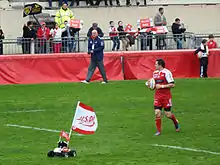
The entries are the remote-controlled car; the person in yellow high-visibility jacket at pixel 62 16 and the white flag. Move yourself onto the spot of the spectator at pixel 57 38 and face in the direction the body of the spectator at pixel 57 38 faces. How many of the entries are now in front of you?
2

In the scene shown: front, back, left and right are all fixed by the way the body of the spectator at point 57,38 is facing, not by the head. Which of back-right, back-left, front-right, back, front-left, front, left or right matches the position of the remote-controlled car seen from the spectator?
front

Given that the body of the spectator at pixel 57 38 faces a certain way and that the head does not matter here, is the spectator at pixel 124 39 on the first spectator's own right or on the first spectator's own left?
on the first spectator's own left

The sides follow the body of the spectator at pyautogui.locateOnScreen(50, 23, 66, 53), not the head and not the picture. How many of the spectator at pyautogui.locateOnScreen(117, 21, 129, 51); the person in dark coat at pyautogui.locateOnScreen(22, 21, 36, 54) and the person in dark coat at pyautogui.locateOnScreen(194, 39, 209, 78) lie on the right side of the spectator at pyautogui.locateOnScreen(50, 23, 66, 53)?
1

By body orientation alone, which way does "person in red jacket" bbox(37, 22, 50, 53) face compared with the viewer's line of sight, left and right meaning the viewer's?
facing the viewer

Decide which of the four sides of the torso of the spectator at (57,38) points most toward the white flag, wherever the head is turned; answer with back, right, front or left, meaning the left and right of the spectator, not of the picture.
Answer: front
